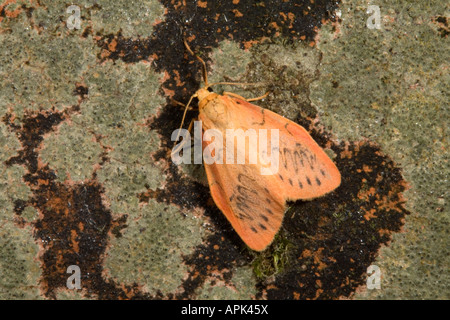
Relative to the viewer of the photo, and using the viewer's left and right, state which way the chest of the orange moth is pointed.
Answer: facing away from the viewer and to the left of the viewer
